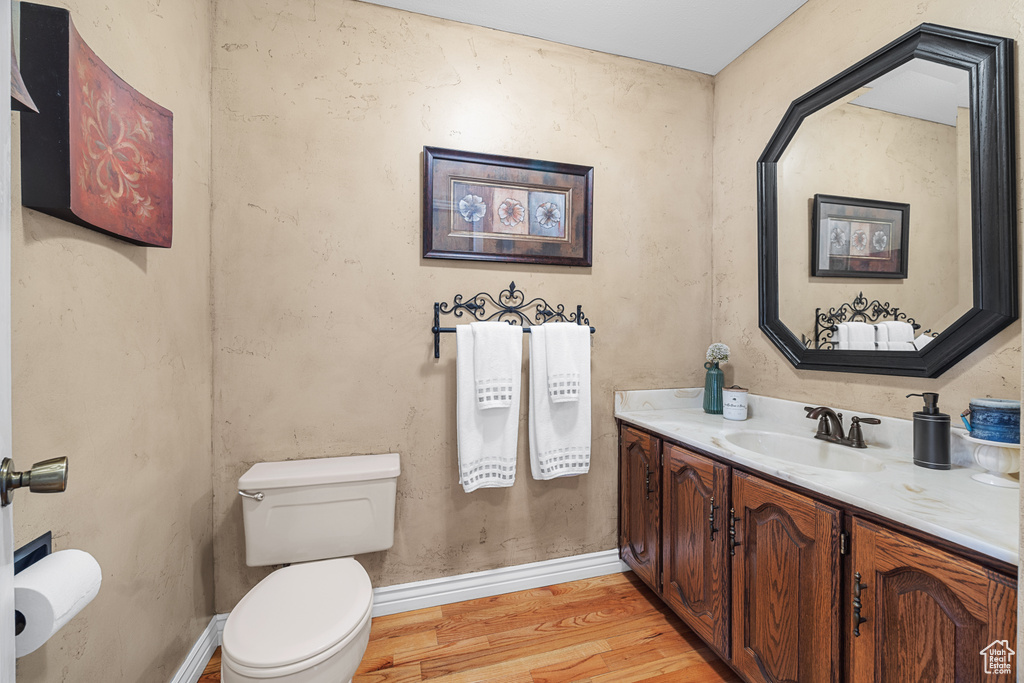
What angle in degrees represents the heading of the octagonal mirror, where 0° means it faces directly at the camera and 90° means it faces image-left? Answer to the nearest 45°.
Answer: approximately 45°

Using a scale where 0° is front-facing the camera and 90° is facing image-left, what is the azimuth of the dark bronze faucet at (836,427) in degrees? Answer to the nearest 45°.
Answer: approximately 45°

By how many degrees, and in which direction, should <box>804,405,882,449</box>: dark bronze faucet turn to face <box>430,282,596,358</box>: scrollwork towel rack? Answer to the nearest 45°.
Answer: approximately 45° to its right

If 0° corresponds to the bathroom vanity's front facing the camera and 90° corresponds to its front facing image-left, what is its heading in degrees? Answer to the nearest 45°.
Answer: approximately 45°

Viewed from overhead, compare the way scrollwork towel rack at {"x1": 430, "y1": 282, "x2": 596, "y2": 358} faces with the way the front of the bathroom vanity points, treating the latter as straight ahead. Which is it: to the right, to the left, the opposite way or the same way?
to the left

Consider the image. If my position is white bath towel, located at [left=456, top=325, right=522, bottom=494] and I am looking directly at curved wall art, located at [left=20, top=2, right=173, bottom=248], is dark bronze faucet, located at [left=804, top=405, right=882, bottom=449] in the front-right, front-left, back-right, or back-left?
back-left

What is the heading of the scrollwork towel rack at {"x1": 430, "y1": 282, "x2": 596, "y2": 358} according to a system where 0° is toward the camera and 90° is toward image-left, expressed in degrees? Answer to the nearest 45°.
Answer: approximately 0°

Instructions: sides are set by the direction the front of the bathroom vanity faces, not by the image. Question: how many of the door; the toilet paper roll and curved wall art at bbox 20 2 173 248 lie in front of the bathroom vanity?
3
